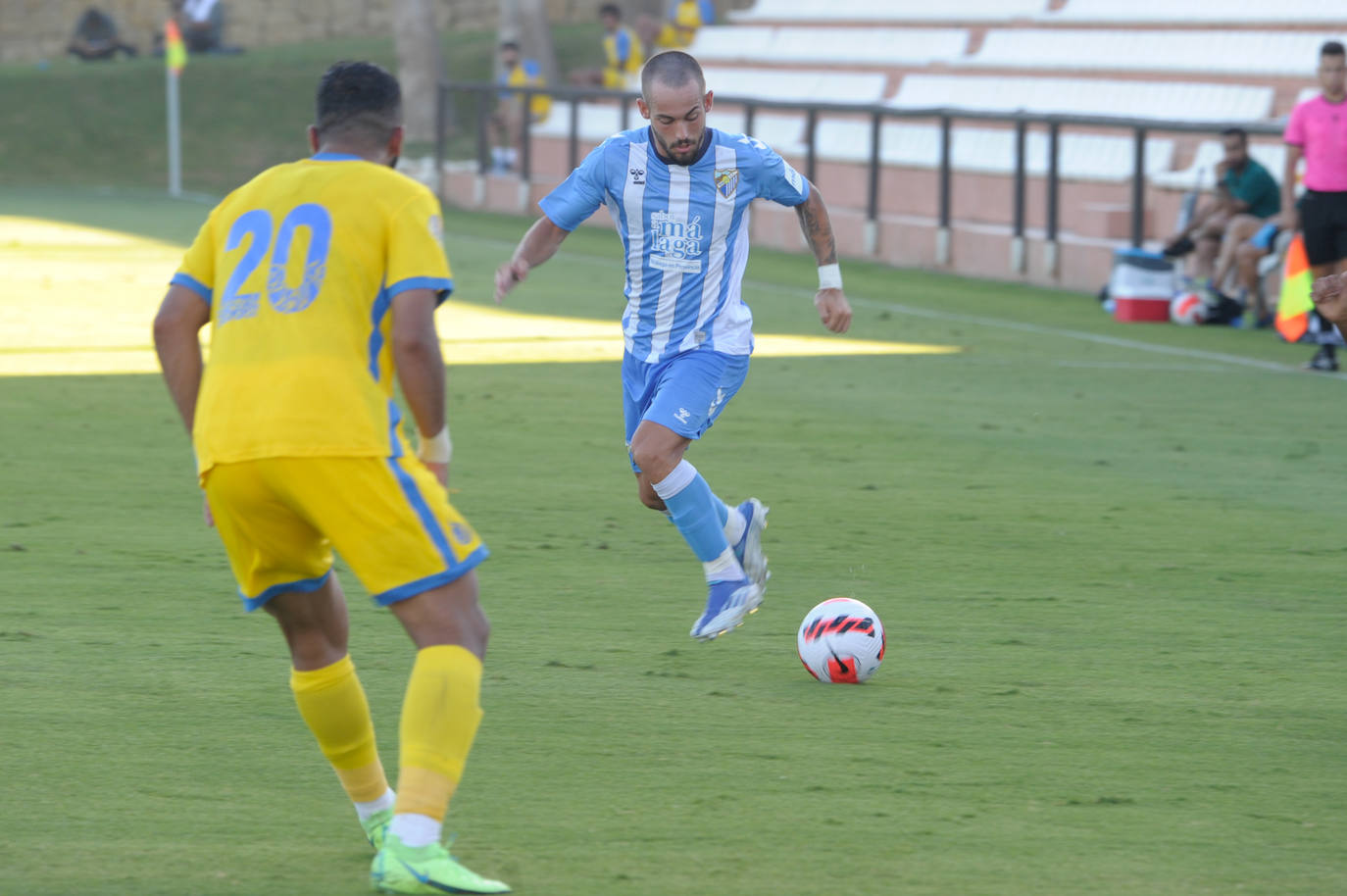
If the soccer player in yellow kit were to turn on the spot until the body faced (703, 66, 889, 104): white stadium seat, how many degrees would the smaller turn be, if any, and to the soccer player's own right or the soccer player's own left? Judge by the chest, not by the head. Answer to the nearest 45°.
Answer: approximately 45° to the soccer player's own left

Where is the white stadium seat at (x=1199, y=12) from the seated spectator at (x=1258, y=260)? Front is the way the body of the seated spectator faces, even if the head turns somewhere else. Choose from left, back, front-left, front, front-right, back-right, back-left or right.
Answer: back-right

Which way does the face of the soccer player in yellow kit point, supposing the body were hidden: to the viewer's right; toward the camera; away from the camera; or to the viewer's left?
away from the camera

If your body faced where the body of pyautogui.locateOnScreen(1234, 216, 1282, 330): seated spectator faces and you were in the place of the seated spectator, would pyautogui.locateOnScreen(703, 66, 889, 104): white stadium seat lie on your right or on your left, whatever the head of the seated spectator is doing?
on your right

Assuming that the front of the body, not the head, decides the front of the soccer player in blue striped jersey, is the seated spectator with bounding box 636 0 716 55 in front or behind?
behind

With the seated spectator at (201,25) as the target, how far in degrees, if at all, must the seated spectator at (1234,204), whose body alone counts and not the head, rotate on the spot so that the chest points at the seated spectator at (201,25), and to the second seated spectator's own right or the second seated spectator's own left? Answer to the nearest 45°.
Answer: approximately 90° to the second seated spectator's own right

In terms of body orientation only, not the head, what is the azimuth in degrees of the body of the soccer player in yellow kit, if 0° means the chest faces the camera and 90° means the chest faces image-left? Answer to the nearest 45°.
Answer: approximately 225°

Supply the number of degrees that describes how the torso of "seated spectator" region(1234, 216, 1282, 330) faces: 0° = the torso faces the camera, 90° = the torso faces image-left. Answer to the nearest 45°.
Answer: approximately 45°

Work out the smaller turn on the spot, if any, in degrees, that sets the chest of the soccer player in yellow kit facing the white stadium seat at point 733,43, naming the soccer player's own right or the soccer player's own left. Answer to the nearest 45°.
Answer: approximately 45° to the soccer player's own left

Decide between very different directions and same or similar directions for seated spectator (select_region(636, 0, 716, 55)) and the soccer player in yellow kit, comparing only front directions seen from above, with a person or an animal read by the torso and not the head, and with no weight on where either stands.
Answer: very different directions

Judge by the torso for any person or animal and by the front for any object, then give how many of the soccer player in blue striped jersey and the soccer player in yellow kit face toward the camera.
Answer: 1
